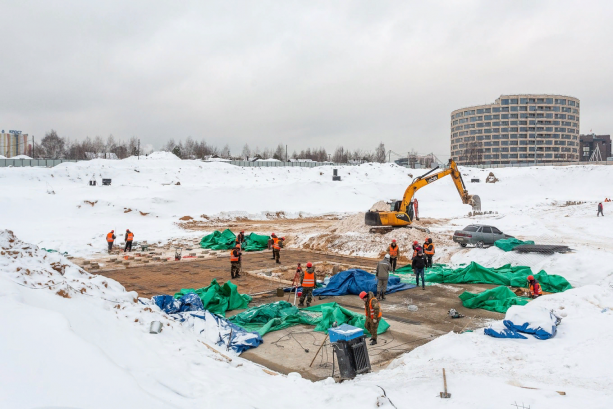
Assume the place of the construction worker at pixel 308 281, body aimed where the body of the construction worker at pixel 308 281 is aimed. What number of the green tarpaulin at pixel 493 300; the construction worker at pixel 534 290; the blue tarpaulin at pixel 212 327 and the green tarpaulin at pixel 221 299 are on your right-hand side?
2
